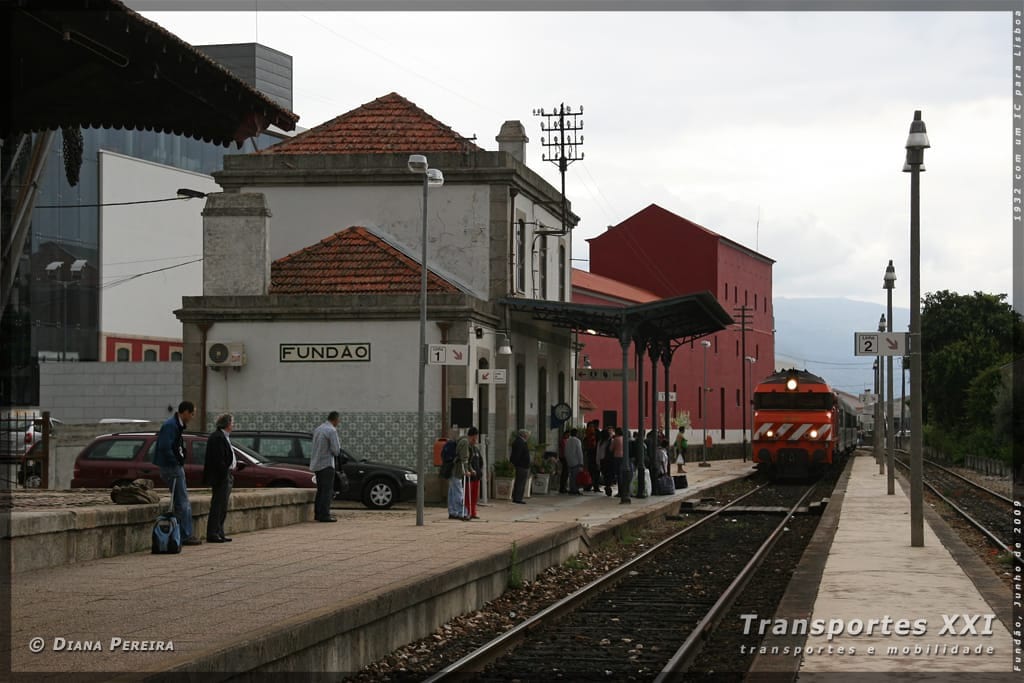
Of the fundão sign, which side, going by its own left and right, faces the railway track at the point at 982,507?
left

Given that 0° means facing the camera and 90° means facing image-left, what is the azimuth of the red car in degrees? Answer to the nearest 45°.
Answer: approximately 270°

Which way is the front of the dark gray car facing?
to the viewer's right

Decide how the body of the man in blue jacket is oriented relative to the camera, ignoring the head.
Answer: to the viewer's right

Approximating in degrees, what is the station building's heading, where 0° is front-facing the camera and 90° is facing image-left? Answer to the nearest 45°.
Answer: approximately 270°

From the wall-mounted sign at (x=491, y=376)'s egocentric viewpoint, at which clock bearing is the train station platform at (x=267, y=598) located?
The train station platform is roughly at 12 o'clock from the wall-mounted sign.

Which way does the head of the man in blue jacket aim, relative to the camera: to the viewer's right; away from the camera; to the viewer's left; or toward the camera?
to the viewer's right

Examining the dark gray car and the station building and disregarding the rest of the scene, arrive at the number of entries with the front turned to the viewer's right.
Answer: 2

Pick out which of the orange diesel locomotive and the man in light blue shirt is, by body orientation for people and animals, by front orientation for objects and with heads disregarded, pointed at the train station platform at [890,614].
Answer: the orange diesel locomotive

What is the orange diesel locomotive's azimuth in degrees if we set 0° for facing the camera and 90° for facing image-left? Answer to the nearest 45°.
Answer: approximately 0°

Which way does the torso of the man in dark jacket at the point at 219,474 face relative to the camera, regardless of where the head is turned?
to the viewer's right

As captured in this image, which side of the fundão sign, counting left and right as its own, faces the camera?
front

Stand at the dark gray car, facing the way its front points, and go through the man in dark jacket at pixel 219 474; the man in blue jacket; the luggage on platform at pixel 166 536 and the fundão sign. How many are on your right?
3
